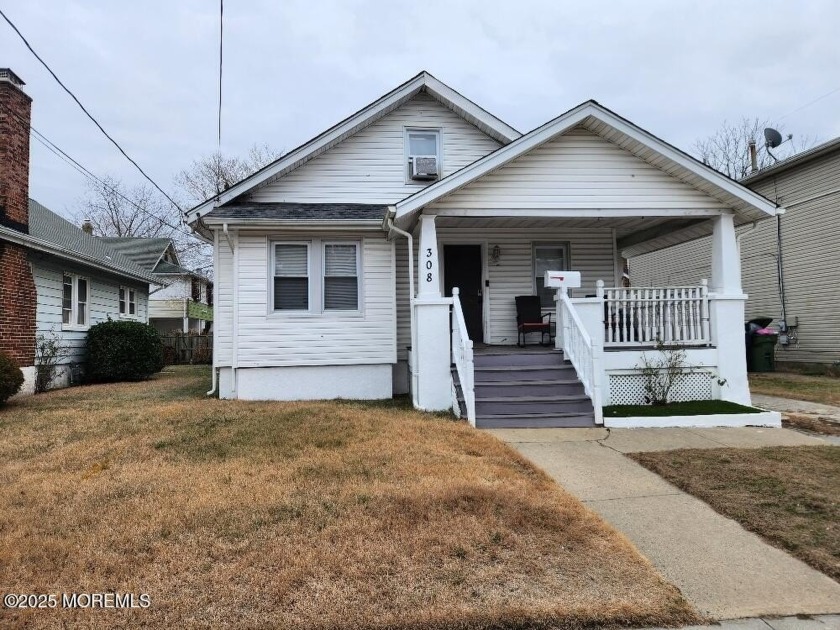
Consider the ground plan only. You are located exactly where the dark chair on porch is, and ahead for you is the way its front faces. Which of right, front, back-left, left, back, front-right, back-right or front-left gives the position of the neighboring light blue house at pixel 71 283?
back-right

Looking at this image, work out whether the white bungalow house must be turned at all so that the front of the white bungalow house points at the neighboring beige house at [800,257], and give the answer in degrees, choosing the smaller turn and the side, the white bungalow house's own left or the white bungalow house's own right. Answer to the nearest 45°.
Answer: approximately 135° to the white bungalow house's own left

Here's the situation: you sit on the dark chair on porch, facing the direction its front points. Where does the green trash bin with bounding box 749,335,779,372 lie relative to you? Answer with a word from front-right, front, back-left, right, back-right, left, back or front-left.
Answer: left

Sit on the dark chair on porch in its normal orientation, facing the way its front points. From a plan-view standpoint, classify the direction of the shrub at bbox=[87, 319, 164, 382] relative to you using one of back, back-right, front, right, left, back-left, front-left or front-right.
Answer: back-right

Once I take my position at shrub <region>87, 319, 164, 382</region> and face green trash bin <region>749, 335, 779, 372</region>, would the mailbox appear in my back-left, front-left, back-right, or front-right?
front-right

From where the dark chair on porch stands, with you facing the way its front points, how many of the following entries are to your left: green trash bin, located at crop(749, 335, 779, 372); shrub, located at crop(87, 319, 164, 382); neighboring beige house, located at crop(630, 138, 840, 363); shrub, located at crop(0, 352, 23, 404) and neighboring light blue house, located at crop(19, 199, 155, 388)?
2

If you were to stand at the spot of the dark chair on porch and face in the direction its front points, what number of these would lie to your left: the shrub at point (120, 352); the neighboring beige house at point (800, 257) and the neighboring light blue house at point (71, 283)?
1

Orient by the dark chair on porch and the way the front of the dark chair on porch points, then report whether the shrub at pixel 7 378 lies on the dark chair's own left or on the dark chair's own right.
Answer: on the dark chair's own right

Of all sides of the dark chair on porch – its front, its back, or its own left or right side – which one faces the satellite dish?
left

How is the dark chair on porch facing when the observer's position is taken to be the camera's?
facing the viewer and to the right of the viewer

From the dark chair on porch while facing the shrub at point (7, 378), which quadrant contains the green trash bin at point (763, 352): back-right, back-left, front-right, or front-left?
back-right

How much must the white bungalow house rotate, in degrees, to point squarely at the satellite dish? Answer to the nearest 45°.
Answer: approximately 135° to its left

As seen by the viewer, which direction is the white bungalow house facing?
toward the camera
